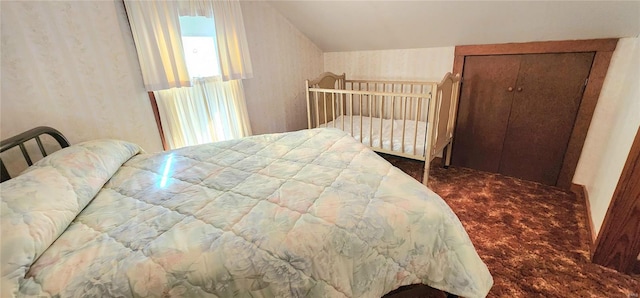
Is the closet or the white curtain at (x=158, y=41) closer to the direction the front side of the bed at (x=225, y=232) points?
the closet

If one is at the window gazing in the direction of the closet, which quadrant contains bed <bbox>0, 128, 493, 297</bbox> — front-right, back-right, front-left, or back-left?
front-right

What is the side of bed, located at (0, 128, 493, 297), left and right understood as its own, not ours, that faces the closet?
front

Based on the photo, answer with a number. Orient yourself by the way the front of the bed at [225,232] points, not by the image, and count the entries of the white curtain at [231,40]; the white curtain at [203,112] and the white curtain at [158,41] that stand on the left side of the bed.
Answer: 3

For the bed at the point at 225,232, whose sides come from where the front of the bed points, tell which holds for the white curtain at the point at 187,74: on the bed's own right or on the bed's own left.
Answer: on the bed's own left

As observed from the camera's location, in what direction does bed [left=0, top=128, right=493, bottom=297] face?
facing to the right of the viewer

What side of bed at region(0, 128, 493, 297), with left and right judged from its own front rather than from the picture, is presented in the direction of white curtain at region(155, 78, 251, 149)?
left

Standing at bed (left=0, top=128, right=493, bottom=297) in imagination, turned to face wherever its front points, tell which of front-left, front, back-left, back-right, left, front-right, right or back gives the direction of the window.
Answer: left

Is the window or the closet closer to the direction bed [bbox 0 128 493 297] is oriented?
the closet

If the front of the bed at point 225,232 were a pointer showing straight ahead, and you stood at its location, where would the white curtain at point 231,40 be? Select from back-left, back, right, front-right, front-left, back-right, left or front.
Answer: left
